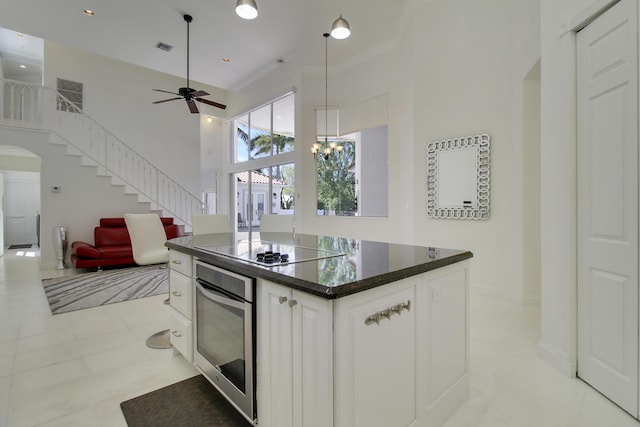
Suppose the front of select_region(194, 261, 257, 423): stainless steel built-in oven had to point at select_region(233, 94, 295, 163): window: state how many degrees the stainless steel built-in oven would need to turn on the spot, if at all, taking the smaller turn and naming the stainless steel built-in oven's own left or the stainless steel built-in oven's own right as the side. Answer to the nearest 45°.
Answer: approximately 135° to the stainless steel built-in oven's own right

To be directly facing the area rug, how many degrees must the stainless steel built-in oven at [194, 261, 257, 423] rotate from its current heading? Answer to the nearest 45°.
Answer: approximately 90° to its right

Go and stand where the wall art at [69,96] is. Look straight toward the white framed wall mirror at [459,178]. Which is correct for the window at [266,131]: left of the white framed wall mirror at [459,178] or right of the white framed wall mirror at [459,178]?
left

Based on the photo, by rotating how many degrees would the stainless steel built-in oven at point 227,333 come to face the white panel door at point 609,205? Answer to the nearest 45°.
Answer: approximately 135° to its left

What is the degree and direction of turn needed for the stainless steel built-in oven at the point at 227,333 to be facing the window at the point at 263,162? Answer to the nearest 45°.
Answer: approximately 135° to its right

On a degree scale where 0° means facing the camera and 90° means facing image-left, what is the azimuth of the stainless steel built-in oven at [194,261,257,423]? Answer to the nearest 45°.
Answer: approximately 45°
